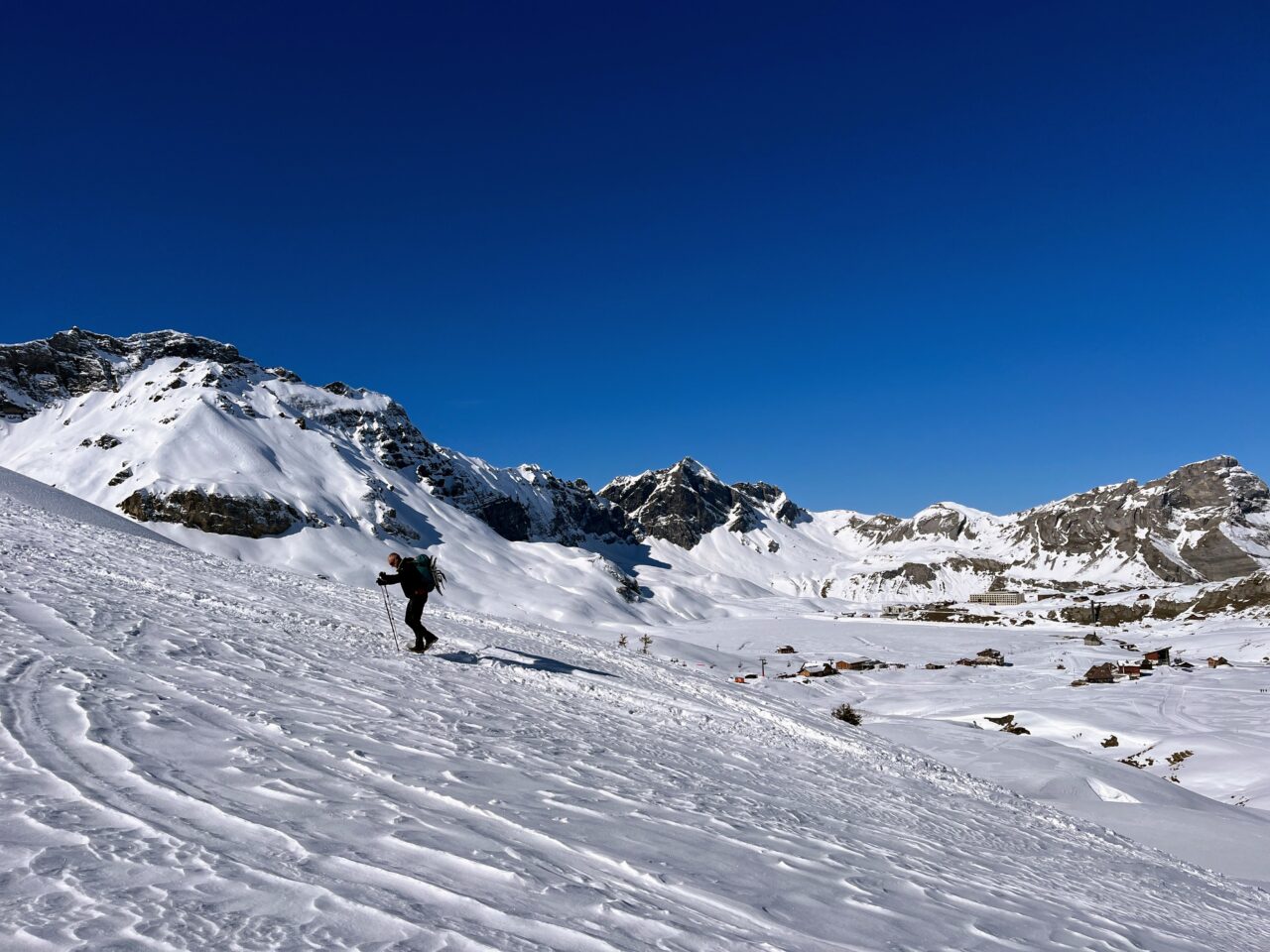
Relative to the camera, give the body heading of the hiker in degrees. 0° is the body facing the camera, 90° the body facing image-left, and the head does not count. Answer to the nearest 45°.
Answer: approximately 90°
